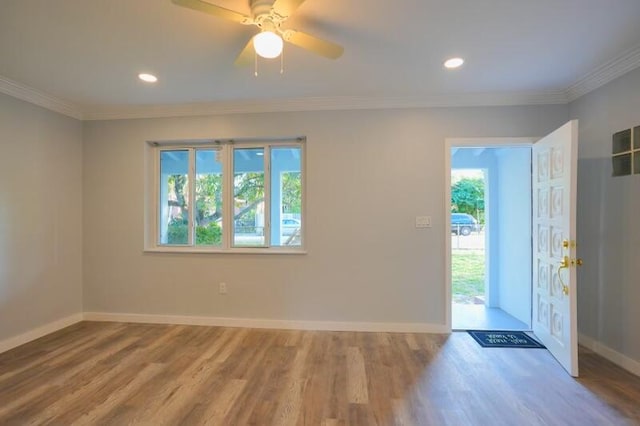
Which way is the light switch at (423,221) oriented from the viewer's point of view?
toward the camera

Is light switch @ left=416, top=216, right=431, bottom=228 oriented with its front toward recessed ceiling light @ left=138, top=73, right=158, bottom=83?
no

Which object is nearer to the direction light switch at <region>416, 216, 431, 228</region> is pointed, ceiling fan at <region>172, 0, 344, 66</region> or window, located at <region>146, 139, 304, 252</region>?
the ceiling fan

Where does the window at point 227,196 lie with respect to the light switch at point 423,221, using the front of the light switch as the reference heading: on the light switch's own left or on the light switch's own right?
on the light switch's own right

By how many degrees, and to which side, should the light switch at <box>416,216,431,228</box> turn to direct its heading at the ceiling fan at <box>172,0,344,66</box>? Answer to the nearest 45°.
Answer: approximately 45° to its right

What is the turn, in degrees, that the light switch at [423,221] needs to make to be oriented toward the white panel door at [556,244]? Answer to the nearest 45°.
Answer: approximately 90° to its left
